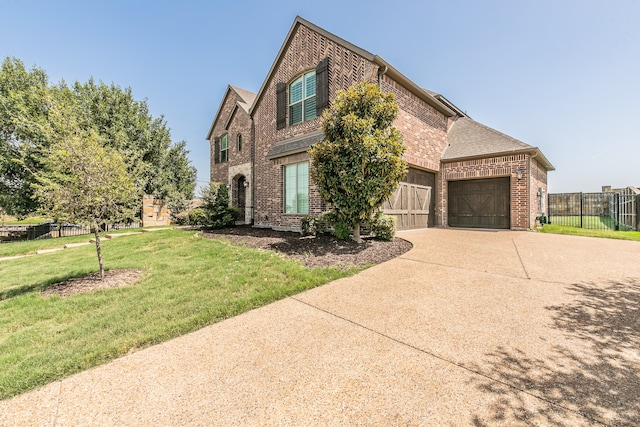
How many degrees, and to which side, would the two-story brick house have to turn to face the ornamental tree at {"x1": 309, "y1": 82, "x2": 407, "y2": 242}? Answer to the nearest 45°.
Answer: approximately 45° to its left

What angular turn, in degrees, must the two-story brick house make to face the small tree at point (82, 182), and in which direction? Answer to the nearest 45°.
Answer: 0° — it already faces it

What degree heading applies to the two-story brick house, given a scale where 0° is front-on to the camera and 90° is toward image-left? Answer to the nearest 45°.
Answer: approximately 45°

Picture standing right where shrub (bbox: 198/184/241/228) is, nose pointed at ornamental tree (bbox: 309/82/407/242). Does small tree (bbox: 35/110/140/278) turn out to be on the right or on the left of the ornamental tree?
right

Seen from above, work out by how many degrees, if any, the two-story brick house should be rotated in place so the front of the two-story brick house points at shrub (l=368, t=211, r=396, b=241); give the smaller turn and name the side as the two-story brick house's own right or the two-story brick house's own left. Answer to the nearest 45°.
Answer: approximately 45° to the two-story brick house's own left

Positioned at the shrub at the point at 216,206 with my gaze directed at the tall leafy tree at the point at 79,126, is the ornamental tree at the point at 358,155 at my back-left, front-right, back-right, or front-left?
back-left
